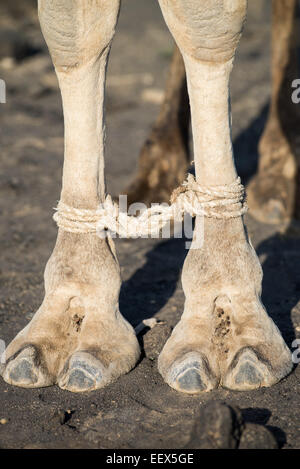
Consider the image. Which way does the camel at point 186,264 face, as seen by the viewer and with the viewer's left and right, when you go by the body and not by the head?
facing the viewer

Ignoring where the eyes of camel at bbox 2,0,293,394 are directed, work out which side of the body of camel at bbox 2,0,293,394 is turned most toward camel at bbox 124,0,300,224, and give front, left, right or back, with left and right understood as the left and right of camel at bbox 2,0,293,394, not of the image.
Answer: back
